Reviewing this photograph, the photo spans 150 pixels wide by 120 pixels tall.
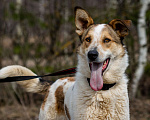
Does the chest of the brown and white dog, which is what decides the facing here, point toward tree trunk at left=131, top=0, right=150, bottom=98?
no

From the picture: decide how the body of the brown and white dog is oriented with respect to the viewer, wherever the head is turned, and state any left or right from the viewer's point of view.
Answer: facing the viewer and to the right of the viewer
